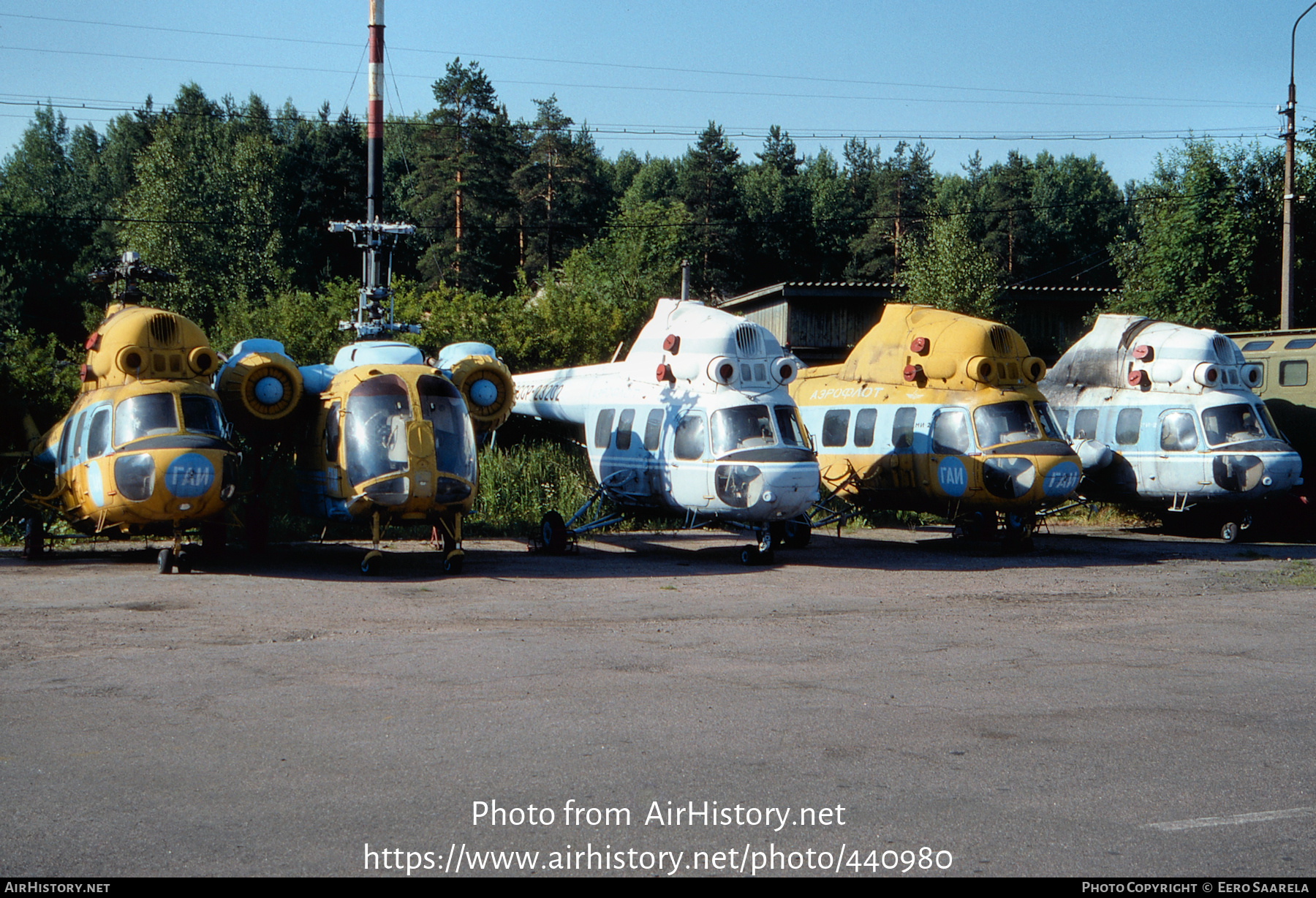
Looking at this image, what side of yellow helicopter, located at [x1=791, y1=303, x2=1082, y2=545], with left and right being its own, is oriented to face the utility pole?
left

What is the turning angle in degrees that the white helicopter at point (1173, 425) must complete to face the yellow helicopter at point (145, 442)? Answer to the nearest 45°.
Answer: approximately 90° to its right

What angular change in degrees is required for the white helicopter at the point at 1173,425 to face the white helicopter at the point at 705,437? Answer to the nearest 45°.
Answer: approximately 90° to its right

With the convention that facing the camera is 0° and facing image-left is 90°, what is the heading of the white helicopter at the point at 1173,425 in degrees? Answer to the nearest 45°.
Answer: approximately 315°

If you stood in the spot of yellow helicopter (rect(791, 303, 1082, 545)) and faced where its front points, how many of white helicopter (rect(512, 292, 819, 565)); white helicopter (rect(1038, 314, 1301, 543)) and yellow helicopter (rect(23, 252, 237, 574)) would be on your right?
2

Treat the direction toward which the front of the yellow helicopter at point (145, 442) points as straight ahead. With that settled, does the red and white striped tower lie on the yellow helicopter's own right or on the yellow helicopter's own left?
on the yellow helicopter's own left

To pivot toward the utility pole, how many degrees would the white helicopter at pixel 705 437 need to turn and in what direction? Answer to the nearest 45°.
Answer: approximately 90° to its left

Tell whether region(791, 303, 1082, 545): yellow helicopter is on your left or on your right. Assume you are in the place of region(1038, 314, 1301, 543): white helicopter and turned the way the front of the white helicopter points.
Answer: on your right

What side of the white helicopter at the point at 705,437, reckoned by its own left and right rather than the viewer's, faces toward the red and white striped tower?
back

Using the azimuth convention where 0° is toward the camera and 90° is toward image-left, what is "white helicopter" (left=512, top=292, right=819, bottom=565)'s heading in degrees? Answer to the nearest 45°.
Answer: approximately 315°

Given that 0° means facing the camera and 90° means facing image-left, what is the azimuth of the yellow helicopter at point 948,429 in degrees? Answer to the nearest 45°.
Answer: approximately 315°
